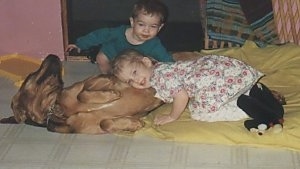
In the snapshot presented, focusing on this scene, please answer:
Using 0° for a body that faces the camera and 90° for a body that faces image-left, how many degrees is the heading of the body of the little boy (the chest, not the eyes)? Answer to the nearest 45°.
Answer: approximately 0°

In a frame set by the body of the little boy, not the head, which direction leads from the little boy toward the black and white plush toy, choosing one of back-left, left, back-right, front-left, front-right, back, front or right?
front-left

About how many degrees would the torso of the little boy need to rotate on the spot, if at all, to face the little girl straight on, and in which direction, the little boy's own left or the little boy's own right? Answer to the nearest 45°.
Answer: approximately 45° to the little boy's own left
